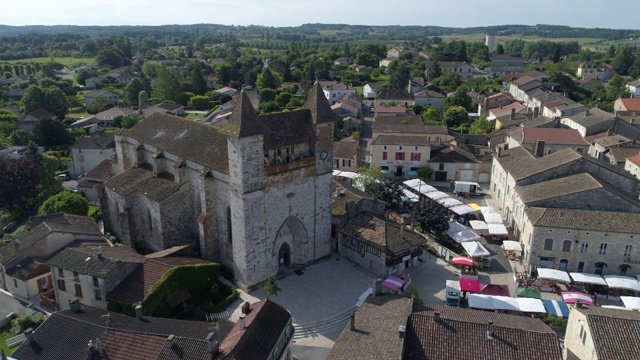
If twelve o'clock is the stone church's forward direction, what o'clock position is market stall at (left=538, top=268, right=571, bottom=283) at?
The market stall is roughly at 11 o'clock from the stone church.

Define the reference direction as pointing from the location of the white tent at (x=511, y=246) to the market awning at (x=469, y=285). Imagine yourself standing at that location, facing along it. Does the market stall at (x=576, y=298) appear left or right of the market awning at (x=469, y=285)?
left

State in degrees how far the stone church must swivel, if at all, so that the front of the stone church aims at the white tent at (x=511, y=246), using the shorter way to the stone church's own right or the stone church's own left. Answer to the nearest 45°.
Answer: approximately 45° to the stone church's own left

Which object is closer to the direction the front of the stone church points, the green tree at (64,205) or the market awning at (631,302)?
the market awning

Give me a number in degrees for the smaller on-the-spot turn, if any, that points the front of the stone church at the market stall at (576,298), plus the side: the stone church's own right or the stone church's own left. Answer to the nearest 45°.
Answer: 0° — it already faces it

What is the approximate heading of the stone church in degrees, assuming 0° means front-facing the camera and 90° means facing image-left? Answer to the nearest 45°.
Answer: approximately 315°

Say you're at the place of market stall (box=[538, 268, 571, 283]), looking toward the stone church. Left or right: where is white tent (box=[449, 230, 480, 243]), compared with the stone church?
right

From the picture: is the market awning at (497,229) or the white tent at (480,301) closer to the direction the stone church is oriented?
the white tent

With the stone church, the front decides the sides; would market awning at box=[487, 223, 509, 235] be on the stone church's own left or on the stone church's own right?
on the stone church's own left

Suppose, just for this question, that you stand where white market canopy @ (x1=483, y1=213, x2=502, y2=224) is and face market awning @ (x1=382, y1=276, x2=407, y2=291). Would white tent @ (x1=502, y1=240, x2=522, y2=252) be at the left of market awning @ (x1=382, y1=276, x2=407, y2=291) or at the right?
left

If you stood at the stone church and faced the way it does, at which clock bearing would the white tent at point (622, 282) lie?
The white tent is roughly at 11 o'clock from the stone church.

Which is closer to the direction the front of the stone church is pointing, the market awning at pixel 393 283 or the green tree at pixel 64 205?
the market awning
